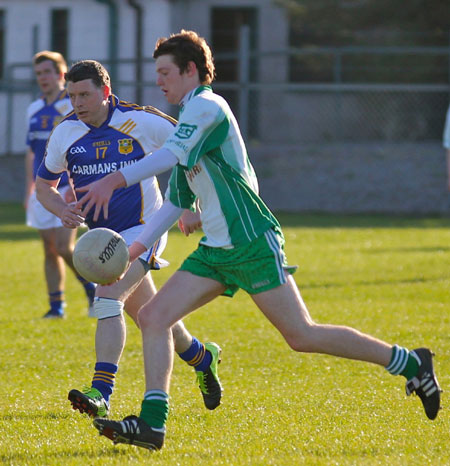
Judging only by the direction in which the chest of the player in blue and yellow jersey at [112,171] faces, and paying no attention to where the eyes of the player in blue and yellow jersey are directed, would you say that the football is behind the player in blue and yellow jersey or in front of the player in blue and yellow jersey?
in front

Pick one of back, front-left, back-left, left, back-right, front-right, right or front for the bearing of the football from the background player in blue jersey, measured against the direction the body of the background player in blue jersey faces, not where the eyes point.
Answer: front-left

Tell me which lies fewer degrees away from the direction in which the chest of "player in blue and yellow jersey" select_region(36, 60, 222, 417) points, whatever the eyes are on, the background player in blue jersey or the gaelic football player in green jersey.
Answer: the gaelic football player in green jersey

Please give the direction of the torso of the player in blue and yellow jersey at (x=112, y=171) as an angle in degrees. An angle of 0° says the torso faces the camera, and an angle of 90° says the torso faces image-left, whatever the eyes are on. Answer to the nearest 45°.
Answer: approximately 45°

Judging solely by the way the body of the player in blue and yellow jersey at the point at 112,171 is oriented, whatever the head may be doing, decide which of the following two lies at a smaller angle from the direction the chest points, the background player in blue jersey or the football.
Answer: the football

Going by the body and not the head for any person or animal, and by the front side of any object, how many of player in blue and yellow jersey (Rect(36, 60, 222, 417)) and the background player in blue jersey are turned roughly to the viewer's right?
0

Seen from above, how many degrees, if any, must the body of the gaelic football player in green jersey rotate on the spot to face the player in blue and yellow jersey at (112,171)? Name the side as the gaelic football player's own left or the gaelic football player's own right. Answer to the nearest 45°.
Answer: approximately 45° to the gaelic football player's own right

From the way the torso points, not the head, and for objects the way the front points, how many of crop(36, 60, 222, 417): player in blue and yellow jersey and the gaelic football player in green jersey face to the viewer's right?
0

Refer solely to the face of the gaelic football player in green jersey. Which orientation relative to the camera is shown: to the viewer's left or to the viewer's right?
to the viewer's left

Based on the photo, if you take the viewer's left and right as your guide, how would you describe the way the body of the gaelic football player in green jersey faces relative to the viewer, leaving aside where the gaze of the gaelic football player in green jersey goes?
facing to the left of the viewer
